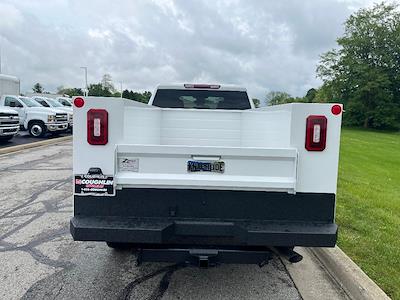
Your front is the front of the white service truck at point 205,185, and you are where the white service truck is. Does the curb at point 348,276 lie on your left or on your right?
on your right

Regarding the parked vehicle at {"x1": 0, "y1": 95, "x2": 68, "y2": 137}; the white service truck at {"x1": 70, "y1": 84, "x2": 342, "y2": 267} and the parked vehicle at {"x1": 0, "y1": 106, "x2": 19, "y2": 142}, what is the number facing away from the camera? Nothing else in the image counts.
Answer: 1

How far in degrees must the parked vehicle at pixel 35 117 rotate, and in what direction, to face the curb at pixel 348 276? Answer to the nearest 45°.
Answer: approximately 45° to its right

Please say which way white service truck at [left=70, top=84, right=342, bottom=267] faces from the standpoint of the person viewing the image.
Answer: facing away from the viewer

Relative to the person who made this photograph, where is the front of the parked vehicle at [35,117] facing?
facing the viewer and to the right of the viewer

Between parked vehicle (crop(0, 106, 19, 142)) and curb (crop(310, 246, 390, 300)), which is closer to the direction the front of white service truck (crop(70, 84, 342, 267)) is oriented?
the parked vehicle

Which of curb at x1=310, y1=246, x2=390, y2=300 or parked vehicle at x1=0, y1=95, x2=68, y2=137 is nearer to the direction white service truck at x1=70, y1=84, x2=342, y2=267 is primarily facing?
the parked vehicle

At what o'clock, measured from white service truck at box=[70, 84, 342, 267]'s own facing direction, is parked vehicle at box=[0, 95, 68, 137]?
The parked vehicle is roughly at 11 o'clock from the white service truck.

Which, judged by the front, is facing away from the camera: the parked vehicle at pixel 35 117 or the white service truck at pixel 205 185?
the white service truck

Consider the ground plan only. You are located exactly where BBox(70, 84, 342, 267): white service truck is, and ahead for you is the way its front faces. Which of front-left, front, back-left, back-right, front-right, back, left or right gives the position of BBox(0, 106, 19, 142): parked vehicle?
front-left
